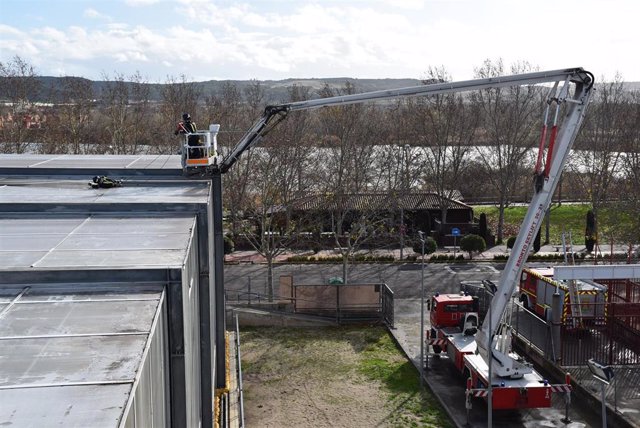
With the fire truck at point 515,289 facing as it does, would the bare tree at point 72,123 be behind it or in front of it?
in front

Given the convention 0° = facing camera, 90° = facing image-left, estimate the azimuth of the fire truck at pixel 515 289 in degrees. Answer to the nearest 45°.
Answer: approximately 135°

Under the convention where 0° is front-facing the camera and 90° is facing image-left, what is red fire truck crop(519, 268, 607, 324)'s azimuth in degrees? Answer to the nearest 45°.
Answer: approximately 135°

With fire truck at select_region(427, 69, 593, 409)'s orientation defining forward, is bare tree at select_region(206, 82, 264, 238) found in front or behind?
in front

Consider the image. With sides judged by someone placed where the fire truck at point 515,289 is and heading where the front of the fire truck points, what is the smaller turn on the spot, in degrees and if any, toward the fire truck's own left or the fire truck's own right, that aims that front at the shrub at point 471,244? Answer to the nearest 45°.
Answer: approximately 45° to the fire truck's own right

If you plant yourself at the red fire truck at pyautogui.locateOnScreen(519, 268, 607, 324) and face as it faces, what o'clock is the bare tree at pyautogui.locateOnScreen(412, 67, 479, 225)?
The bare tree is roughly at 1 o'clock from the red fire truck.
